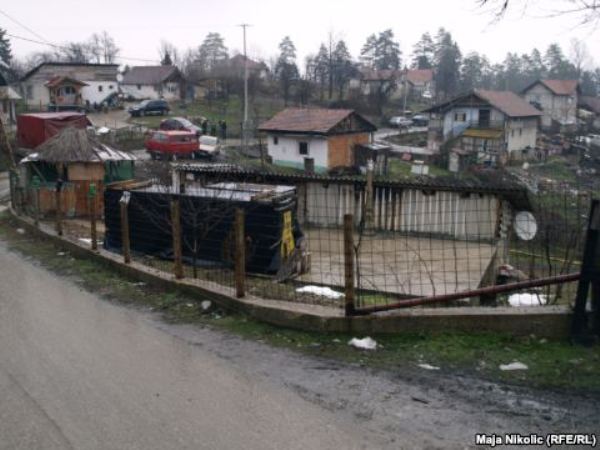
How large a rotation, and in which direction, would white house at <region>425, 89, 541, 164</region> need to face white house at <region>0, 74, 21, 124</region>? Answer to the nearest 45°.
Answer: approximately 45° to its right

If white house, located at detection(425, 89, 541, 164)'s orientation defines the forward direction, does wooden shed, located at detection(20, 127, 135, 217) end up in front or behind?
in front

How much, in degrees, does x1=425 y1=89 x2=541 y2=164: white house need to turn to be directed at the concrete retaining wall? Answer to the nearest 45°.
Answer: approximately 45° to its left

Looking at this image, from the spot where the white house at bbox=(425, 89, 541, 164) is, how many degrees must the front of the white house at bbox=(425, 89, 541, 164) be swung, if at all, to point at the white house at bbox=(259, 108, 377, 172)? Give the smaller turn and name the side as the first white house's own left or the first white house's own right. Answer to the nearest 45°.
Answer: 0° — it already faces it

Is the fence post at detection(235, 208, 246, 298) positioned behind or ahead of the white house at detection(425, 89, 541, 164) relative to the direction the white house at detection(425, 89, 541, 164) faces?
ahead

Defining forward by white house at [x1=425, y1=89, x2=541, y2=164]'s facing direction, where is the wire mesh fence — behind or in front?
in front

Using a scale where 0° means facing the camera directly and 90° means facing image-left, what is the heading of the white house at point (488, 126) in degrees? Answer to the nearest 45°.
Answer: approximately 45°
